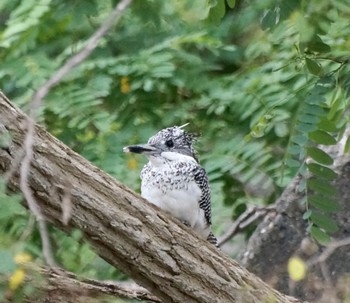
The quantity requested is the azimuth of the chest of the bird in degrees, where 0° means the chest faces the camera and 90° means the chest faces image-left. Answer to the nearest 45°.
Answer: approximately 45°

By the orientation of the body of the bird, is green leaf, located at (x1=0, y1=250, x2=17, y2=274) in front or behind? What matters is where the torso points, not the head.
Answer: in front

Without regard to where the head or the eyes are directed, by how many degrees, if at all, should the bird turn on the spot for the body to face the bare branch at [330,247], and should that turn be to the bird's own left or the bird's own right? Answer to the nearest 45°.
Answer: approximately 90° to the bird's own left

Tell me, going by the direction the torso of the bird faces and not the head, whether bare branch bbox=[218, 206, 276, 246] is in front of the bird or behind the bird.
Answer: behind

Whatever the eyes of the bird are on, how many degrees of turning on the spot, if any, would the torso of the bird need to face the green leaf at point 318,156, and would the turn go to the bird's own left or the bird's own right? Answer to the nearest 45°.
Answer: approximately 90° to the bird's own left
